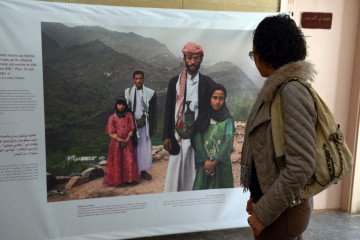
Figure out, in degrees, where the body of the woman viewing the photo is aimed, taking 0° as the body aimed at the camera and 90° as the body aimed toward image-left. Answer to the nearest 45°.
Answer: approximately 90°
